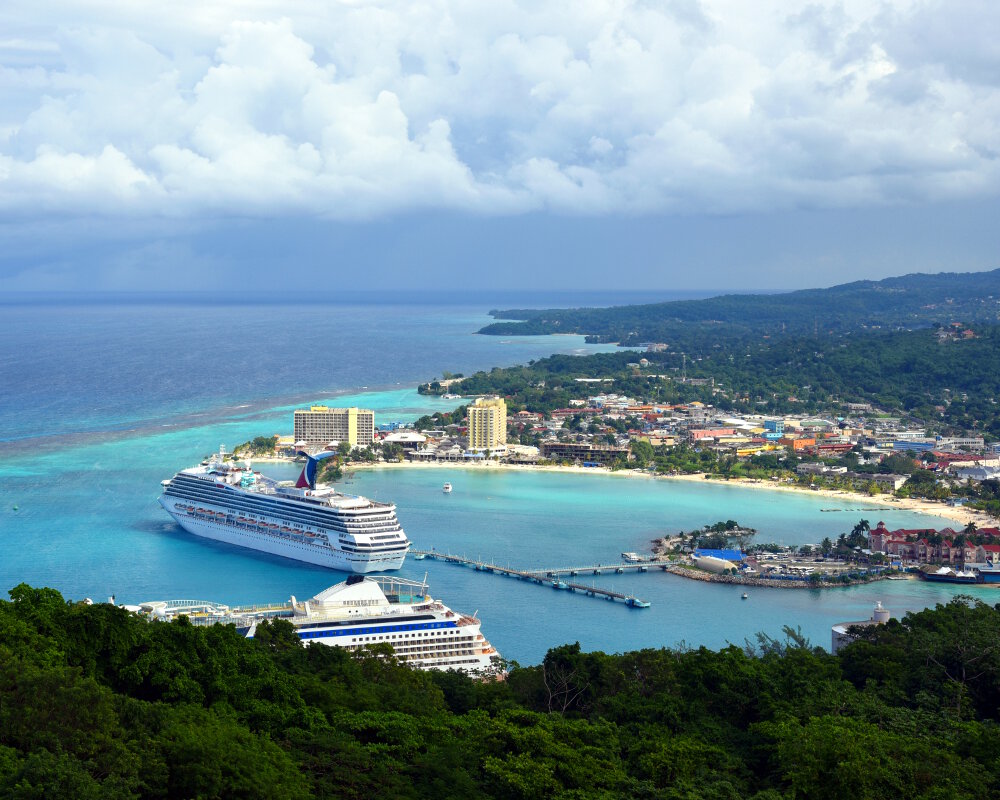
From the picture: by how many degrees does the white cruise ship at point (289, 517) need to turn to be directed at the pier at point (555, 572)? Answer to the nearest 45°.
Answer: approximately 180°

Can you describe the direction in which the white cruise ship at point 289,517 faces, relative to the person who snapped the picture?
facing away from the viewer and to the left of the viewer

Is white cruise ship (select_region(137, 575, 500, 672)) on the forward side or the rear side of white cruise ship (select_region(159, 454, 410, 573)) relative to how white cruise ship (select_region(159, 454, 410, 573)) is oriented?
on the rear side

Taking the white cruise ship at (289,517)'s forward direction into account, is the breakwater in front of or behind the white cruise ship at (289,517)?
behind

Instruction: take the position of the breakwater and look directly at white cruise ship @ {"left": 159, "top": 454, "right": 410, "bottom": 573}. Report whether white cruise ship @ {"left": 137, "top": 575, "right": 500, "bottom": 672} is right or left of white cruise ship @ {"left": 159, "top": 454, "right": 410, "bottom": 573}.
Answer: left
